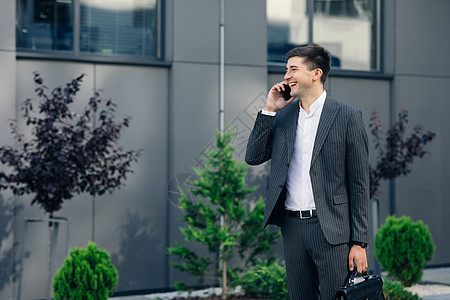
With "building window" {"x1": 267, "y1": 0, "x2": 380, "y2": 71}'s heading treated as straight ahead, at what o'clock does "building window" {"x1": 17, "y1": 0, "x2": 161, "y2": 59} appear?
"building window" {"x1": 17, "y1": 0, "x2": 161, "y2": 59} is roughly at 2 o'clock from "building window" {"x1": 267, "y1": 0, "x2": 380, "y2": 71}.

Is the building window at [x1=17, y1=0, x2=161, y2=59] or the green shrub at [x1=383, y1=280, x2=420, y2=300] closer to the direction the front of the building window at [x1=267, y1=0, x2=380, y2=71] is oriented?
the green shrub

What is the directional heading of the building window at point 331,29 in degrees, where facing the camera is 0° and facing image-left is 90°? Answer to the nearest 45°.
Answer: approximately 0°

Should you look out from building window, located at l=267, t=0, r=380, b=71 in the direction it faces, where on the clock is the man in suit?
The man in suit is roughly at 12 o'clock from the building window.

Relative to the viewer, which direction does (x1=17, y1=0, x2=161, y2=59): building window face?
toward the camera

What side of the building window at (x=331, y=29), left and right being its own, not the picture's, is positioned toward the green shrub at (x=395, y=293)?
front

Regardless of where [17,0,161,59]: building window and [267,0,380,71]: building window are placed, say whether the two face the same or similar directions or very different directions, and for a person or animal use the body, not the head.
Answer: same or similar directions

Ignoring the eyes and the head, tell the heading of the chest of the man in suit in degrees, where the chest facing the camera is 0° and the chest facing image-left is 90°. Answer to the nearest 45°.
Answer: approximately 45°

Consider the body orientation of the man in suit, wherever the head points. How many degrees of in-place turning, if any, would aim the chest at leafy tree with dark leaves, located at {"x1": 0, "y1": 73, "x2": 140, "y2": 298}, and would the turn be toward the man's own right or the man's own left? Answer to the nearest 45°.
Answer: approximately 90° to the man's own right

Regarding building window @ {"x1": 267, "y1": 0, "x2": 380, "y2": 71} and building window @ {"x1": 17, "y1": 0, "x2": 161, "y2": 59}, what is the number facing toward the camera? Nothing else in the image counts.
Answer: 2

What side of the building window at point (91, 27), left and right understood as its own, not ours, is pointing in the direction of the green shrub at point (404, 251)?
left
